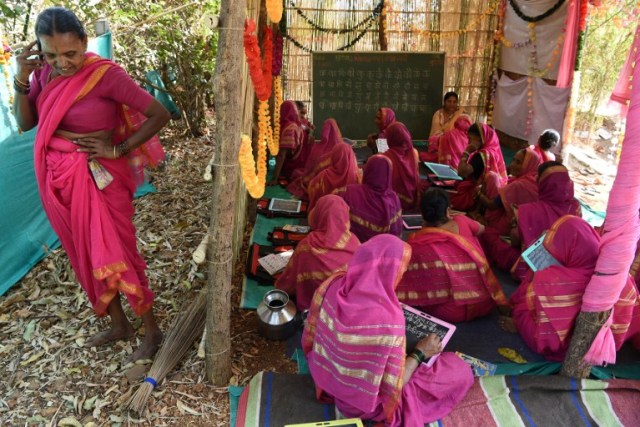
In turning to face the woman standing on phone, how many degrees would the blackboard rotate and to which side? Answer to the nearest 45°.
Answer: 0° — it already faces them

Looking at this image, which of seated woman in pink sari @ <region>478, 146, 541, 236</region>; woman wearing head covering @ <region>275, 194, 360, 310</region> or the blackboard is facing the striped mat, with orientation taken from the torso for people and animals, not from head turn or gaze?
the blackboard

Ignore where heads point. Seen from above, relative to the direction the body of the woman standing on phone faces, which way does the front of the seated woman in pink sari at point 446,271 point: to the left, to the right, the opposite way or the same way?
the opposite way

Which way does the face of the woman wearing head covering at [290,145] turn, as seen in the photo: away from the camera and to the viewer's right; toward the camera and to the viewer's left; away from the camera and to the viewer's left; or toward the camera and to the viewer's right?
away from the camera and to the viewer's right

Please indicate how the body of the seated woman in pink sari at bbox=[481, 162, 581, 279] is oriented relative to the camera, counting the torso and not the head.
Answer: to the viewer's left

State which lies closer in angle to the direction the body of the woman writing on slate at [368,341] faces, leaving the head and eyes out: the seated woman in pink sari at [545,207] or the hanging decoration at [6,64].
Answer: the seated woman in pink sari

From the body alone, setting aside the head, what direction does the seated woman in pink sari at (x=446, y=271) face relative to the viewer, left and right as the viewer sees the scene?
facing away from the viewer

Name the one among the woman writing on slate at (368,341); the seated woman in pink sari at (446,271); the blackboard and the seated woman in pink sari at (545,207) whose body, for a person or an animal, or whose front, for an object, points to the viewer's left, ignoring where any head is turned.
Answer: the seated woman in pink sari at (545,207)

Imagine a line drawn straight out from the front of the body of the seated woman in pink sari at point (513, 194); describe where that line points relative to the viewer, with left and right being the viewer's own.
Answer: facing to the left of the viewer
